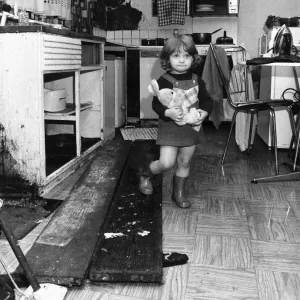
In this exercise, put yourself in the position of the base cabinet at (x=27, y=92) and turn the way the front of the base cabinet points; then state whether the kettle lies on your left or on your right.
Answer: on your left

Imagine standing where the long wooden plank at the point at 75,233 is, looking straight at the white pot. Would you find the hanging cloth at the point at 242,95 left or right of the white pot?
right

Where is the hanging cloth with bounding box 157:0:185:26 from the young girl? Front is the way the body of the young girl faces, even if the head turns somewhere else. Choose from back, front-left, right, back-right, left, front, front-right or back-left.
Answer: back

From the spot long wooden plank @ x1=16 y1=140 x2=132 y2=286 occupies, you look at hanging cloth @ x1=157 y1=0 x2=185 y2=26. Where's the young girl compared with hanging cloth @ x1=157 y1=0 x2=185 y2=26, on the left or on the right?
right

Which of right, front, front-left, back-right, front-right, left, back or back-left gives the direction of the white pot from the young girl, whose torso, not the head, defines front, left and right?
back-right

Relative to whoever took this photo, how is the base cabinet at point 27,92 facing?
facing the viewer and to the right of the viewer

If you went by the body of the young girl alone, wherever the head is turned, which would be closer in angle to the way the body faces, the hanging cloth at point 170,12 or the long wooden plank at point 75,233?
the long wooden plank

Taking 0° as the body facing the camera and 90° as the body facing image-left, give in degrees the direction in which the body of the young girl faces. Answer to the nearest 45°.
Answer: approximately 0°

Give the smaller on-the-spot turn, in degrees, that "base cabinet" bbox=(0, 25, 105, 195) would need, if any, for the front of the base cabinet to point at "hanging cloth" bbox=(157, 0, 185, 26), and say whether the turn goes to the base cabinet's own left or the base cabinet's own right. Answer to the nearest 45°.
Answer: approximately 90° to the base cabinet's own left

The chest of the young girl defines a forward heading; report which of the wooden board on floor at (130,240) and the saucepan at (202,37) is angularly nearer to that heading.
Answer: the wooden board on floor

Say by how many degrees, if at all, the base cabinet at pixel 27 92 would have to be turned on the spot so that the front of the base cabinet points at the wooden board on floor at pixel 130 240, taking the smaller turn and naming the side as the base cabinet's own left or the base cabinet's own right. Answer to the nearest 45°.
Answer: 0° — it already faces it
